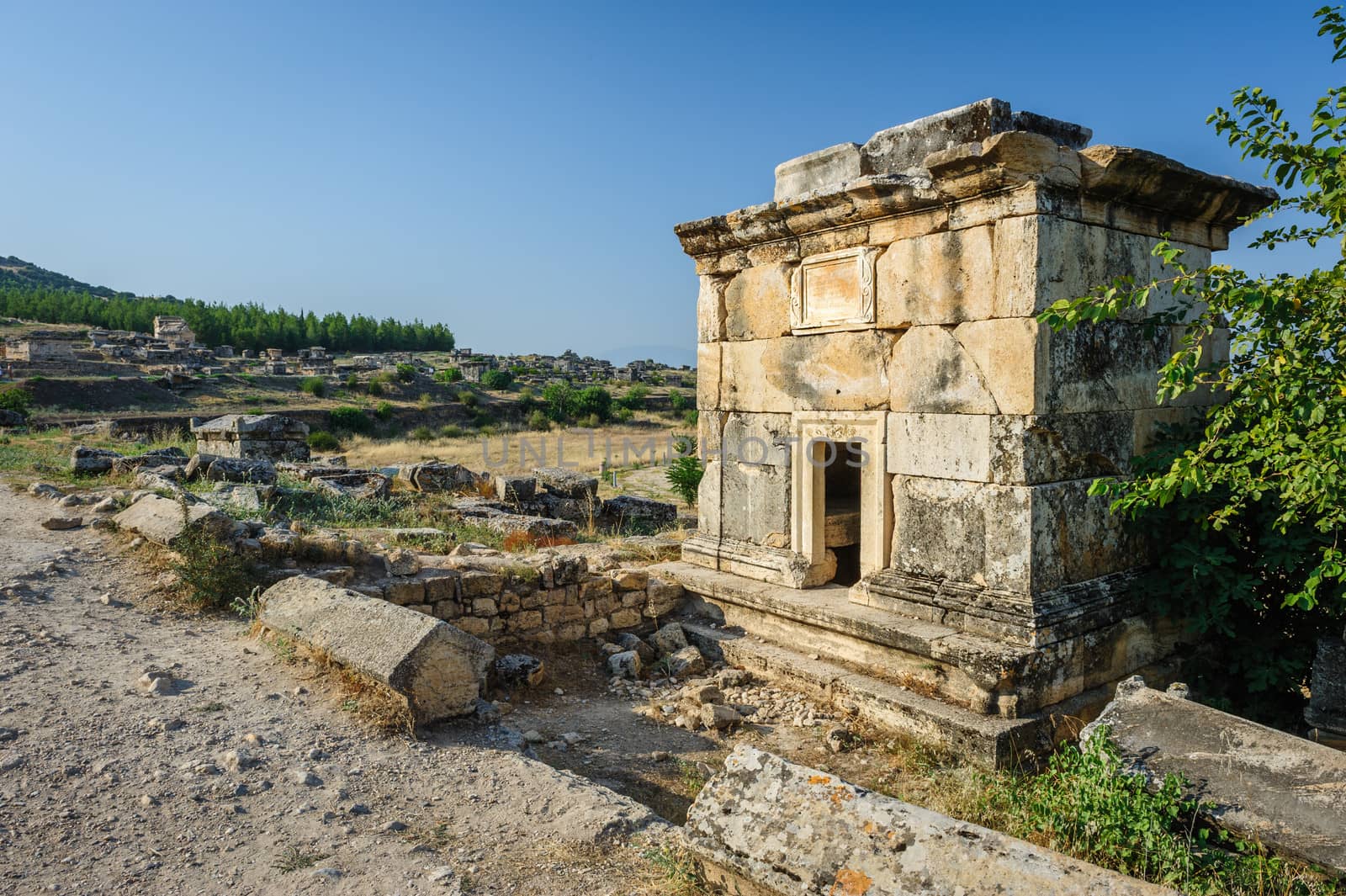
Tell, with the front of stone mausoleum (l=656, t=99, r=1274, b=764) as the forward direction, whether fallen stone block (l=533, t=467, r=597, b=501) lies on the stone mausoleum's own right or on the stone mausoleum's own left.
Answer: on the stone mausoleum's own right

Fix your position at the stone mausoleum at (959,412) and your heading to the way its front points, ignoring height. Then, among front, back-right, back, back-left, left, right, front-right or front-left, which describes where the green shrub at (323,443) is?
right

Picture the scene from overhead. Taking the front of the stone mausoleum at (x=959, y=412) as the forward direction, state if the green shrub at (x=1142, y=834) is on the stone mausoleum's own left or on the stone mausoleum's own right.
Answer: on the stone mausoleum's own left

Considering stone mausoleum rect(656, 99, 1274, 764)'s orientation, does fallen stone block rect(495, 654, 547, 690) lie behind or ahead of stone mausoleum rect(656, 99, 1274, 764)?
ahead

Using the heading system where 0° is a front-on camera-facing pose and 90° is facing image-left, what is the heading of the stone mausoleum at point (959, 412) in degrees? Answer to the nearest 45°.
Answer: approximately 45°

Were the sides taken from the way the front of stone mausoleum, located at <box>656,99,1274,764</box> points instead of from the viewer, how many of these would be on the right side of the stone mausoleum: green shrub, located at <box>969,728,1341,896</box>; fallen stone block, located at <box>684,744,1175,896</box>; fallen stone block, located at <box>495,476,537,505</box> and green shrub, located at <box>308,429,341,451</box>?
2

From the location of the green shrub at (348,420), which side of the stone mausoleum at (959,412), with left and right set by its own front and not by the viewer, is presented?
right

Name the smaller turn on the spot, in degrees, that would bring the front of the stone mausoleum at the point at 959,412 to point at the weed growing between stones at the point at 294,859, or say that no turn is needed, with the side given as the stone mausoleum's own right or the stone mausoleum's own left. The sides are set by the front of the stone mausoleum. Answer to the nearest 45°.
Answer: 0° — it already faces it

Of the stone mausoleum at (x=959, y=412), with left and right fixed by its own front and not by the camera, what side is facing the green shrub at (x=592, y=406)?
right
